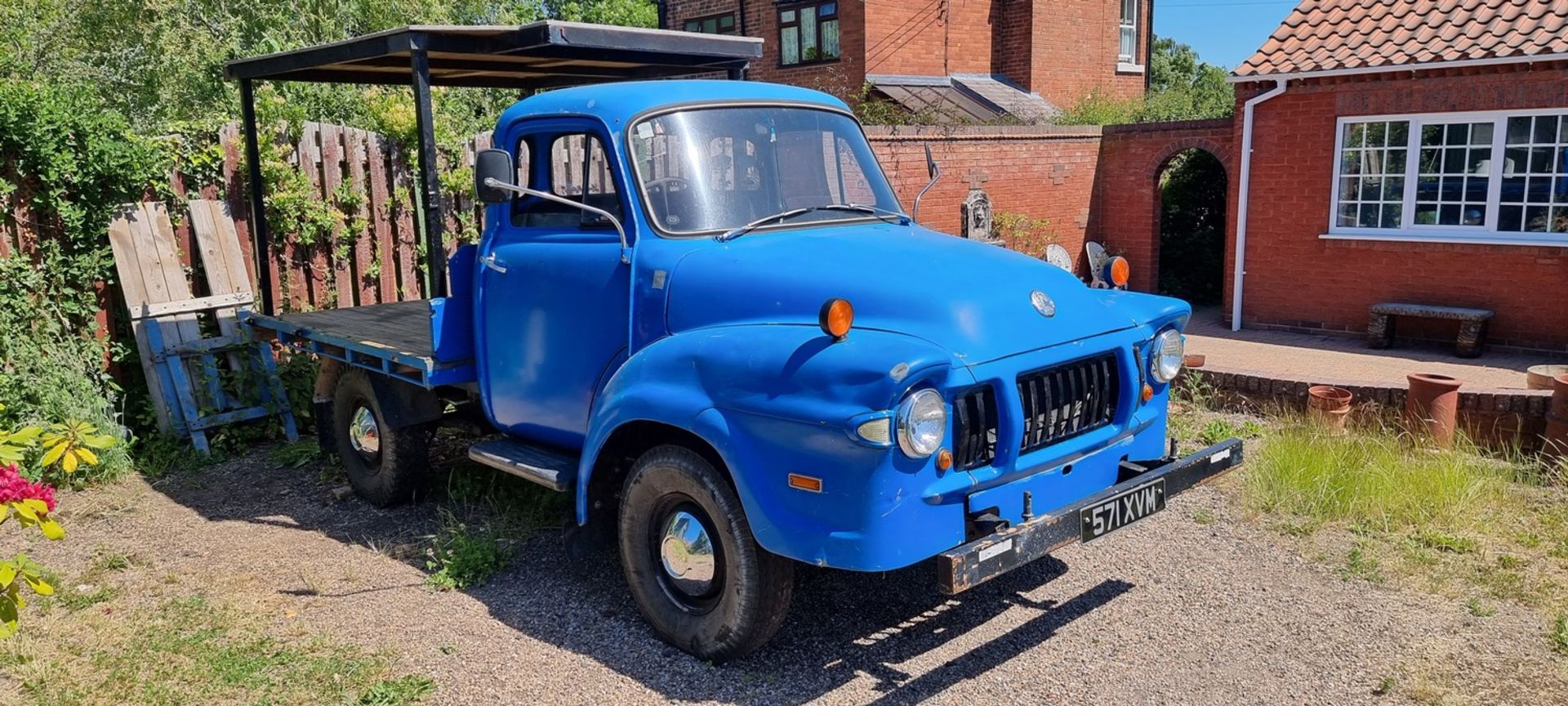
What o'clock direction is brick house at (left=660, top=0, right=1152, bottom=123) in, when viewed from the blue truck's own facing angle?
The brick house is roughly at 8 o'clock from the blue truck.

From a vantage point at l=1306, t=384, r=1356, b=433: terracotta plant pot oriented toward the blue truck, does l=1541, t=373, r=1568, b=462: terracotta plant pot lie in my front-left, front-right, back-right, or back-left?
back-left

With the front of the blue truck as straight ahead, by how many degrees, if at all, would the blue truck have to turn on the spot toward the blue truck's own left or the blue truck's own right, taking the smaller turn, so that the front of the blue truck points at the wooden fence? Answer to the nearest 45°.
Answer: approximately 180°

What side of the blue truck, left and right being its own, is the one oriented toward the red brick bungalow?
left

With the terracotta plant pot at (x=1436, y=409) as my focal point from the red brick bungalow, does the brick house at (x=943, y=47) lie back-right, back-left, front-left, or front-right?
back-right

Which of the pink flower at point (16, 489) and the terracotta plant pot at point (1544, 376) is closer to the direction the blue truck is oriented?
the terracotta plant pot

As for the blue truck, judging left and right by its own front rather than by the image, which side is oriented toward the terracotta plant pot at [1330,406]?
left

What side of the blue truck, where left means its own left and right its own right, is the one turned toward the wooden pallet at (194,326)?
back

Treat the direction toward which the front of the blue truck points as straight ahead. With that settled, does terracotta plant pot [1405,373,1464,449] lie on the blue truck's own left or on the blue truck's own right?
on the blue truck's own left

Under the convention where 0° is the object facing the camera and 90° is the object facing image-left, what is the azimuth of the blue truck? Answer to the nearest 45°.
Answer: approximately 315°
